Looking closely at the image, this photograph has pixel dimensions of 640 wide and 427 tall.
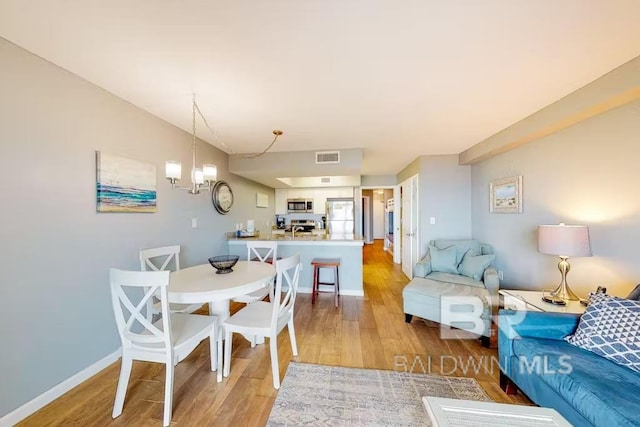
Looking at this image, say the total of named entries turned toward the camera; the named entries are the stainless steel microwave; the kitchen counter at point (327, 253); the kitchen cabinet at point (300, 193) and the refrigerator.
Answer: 4

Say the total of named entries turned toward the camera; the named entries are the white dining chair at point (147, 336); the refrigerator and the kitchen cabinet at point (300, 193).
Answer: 2

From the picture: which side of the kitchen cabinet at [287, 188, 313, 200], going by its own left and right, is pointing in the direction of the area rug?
front

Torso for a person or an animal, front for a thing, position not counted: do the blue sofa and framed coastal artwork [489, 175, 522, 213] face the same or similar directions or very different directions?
same or similar directions

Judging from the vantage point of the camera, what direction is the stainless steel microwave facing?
facing the viewer

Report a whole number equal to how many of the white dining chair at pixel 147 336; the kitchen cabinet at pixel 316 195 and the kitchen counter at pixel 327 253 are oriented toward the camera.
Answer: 2

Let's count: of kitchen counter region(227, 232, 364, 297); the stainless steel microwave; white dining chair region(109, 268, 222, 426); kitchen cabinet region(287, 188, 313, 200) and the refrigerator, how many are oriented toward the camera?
4

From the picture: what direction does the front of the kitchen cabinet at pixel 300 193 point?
toward the camera

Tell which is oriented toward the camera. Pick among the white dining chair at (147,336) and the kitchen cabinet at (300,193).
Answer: the kitchen cabinet

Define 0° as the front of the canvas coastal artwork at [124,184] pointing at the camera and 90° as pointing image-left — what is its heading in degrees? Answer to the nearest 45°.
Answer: approximately 315°

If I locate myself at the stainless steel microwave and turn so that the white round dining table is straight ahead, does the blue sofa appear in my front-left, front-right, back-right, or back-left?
front-left

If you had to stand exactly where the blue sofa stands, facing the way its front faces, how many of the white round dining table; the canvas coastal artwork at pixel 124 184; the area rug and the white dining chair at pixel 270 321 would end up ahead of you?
4

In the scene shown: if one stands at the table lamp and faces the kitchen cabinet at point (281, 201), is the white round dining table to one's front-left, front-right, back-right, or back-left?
front-left

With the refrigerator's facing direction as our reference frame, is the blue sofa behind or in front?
in front

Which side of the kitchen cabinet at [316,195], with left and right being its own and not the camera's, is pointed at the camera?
front

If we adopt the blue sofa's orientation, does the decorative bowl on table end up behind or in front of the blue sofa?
in front

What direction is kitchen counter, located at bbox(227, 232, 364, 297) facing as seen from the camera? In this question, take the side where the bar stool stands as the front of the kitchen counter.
toward the camera

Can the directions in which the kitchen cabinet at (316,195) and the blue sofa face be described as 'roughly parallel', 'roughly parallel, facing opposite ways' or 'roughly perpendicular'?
roughly perpendicular

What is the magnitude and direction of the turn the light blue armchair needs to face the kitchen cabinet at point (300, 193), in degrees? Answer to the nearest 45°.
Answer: approximately 90° to its right

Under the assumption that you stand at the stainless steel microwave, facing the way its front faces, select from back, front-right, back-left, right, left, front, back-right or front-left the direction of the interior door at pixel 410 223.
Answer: front-left
